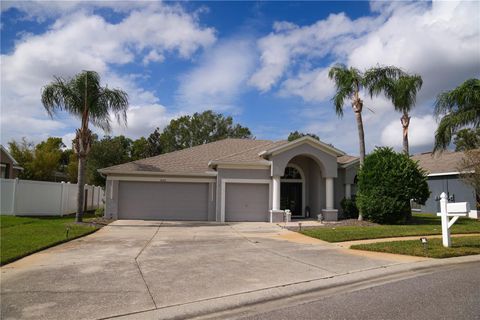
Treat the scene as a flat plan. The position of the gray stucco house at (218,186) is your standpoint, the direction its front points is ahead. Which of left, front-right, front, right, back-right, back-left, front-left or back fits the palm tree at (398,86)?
left

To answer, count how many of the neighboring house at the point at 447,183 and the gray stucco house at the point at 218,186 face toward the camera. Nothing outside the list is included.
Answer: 2

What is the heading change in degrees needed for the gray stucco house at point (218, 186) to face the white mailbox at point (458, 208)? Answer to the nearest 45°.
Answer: approximately 45° to its left

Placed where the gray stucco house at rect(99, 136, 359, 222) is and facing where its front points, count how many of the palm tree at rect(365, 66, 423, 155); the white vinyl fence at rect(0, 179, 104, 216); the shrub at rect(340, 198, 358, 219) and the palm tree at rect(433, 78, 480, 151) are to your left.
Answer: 3

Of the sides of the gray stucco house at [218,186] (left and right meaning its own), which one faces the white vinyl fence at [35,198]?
right

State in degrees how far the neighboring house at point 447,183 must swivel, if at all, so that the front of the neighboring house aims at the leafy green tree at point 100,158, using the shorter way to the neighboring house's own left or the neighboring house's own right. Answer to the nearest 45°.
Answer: approximately 90° to the neighboring house's own right

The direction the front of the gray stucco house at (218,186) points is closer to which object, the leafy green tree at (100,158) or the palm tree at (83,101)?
the palm tree

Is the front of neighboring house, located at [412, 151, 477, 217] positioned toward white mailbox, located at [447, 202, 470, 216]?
yes

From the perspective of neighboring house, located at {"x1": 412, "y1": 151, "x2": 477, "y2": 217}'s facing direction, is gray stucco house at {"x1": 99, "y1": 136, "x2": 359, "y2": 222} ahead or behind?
ahead

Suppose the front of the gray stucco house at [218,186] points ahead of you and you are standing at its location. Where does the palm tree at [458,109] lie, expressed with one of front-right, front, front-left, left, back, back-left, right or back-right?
left

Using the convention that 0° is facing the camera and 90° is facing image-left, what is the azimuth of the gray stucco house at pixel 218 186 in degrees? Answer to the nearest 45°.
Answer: approximately 0°

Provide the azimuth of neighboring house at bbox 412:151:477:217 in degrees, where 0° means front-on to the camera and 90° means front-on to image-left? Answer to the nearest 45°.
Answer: approximately 0°

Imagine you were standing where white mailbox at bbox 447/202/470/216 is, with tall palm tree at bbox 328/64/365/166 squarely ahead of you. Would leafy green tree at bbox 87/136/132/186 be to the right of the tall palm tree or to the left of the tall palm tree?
left
